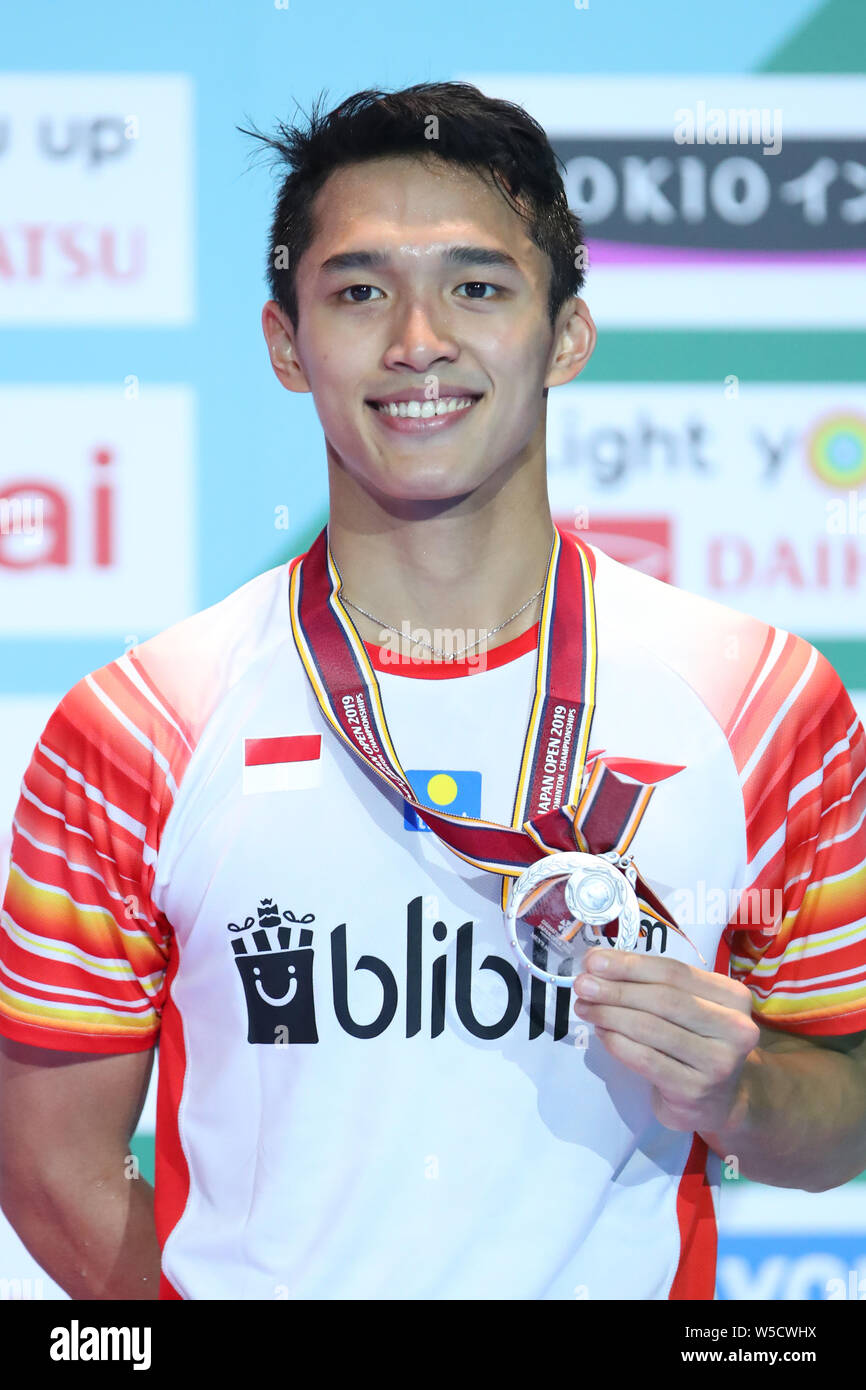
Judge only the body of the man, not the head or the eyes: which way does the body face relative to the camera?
toward the camera

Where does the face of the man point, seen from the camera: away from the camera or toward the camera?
toward the camera
